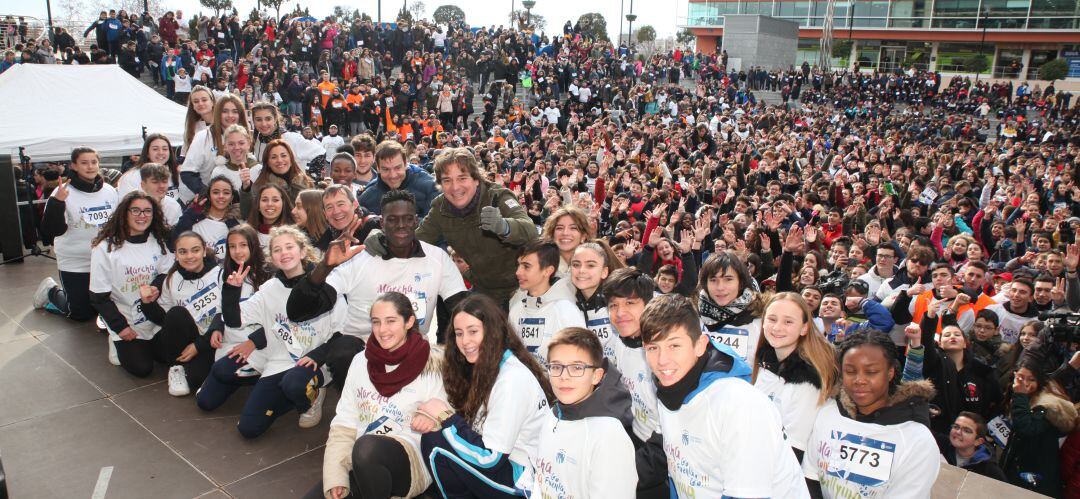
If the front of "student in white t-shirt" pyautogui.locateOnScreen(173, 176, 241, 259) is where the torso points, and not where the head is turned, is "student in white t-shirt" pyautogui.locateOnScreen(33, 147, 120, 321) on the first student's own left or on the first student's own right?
on the first student's own right

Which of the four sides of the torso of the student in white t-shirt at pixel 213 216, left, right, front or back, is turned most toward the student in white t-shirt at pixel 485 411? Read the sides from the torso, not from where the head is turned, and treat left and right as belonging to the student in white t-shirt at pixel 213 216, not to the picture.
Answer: front

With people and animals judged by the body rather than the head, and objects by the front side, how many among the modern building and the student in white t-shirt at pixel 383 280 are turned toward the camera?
2

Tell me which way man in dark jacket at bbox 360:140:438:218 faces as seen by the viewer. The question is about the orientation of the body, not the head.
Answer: toward the camera

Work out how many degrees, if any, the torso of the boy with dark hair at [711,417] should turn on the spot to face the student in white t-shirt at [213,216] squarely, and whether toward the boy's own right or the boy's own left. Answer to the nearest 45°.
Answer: approximately 90° to the boy's own right

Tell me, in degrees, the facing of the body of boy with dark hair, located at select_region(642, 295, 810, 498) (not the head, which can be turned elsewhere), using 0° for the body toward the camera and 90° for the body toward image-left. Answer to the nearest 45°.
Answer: approximately 45°

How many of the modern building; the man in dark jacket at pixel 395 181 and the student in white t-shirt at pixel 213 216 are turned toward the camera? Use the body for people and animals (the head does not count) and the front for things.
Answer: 3

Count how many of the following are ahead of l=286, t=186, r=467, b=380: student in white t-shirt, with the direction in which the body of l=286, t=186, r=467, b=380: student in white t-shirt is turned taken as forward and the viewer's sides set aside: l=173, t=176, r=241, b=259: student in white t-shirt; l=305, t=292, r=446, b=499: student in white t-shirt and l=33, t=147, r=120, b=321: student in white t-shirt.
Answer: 1

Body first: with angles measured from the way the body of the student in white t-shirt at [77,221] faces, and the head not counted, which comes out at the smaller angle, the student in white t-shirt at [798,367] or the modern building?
the student in white t-shirt

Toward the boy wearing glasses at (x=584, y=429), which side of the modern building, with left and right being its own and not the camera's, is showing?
front

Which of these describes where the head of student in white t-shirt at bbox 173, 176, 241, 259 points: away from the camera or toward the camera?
toward the camera

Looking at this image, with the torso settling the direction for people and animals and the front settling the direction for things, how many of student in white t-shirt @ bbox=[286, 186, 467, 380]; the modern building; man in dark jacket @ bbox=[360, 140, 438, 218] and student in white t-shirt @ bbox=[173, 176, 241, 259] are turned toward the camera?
4

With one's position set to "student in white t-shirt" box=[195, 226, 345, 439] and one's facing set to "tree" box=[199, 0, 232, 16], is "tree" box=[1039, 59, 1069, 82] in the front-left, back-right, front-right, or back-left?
front-right

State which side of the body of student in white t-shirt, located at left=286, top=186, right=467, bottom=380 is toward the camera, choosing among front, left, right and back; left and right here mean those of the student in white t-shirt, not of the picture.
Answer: front

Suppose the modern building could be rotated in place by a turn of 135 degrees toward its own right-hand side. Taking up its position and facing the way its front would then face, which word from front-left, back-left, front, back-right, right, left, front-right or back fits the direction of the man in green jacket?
back-left

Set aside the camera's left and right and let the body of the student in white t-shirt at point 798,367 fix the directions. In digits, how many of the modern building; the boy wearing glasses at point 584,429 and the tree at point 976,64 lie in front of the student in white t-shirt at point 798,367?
1
